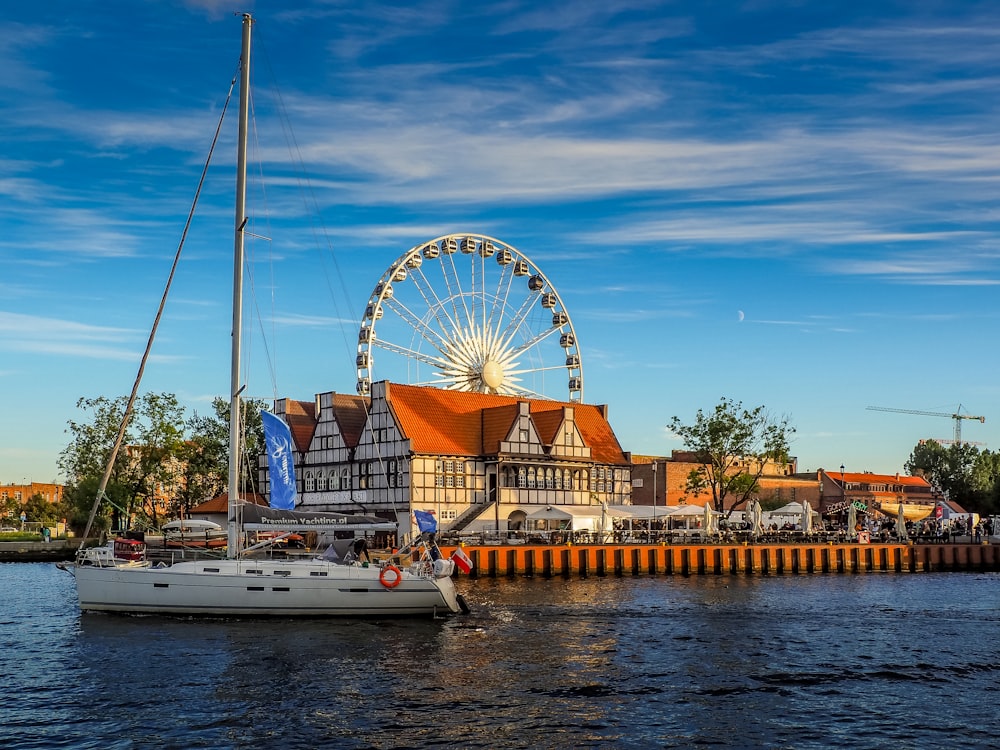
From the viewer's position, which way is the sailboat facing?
facing to the left of the viewer
